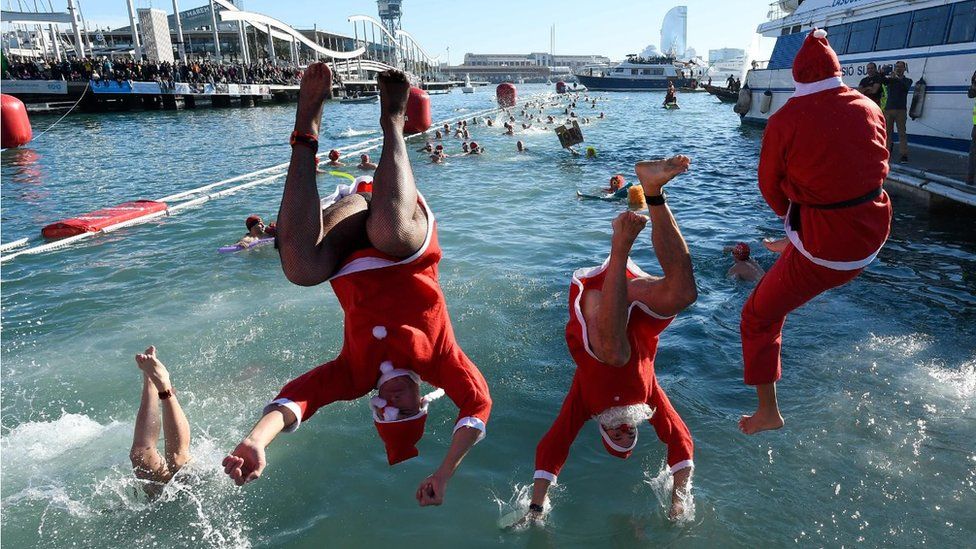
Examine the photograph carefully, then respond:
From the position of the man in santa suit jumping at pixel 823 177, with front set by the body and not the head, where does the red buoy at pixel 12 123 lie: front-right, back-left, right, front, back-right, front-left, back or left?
front-left

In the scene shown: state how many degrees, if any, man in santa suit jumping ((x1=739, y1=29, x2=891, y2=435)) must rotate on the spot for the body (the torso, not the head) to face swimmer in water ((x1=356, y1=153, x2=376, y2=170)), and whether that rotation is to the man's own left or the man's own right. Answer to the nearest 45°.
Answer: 0° — they already face them

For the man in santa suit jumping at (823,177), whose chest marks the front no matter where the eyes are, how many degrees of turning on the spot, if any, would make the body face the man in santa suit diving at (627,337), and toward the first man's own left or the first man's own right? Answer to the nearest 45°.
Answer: approximately 90° to the first man's own left

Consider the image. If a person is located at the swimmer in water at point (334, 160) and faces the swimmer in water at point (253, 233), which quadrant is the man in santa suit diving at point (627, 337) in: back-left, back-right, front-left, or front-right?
front-left

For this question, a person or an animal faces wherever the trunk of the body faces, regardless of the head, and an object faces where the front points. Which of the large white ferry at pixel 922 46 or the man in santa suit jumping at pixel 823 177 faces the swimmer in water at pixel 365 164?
the man in santa suit jumping

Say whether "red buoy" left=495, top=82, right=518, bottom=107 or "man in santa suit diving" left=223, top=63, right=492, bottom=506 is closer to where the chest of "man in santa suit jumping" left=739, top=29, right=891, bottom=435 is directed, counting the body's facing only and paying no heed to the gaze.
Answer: the red buoy

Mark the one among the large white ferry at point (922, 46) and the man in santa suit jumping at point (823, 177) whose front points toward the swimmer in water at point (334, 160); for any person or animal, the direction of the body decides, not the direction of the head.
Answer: the man in santa suit jumping

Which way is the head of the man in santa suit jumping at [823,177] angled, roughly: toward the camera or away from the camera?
away from the camera

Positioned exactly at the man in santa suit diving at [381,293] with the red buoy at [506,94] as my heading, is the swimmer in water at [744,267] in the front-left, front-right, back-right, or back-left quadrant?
front-right
